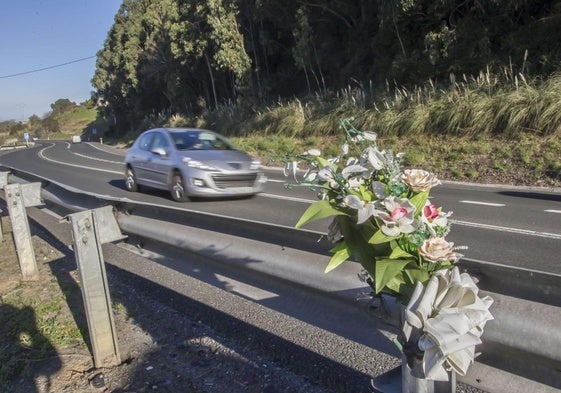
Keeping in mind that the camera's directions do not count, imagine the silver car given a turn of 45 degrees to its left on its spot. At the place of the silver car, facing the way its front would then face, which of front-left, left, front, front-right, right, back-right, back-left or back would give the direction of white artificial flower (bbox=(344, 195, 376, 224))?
right

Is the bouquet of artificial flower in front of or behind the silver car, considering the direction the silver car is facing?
in front

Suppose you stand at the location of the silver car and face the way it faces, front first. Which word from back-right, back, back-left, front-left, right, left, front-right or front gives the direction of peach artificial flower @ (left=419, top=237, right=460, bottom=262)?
front-right

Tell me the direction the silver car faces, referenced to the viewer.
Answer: facing the viewer and to the right of the viewer

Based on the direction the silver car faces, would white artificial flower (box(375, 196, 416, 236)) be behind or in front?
in front
